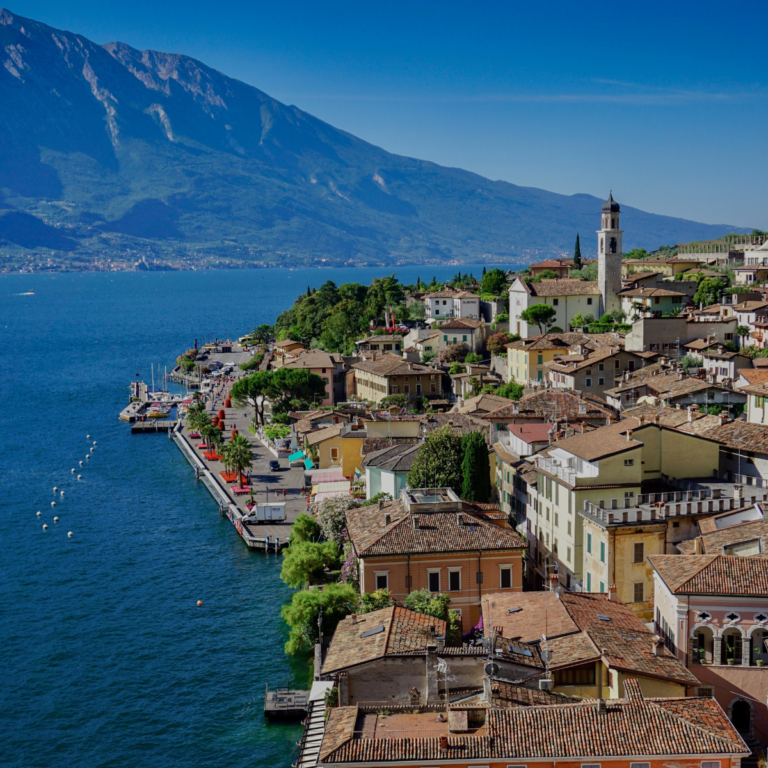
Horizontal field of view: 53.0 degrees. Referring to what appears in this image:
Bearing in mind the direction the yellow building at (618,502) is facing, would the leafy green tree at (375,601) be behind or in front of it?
in front

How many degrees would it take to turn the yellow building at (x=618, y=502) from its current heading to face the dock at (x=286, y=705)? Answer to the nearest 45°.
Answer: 0° — it already faces it

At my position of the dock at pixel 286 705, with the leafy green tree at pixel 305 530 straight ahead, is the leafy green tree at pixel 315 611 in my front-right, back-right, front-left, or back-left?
front-right

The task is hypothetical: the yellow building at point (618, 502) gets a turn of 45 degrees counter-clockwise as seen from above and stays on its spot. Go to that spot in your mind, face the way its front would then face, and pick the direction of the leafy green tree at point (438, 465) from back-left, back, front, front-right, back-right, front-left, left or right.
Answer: back-right

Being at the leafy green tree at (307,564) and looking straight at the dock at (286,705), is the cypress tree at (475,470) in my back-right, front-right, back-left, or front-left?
back-left

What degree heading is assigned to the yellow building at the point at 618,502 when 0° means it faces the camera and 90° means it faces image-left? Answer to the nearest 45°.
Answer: approximately 45°

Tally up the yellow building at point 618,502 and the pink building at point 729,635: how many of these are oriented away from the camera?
0

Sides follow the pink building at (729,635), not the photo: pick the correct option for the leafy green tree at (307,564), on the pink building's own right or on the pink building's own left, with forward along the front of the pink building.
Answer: on the pink building's own right

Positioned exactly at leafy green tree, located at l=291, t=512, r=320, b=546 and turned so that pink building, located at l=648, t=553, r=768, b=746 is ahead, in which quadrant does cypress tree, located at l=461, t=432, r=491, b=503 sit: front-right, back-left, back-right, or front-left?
front-left

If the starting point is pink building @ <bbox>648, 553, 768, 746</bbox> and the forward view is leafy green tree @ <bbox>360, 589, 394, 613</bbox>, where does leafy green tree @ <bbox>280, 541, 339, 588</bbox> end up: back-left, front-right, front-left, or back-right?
front-right

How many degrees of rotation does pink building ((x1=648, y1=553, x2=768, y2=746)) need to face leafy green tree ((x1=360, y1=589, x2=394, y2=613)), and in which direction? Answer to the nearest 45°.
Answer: approximately 90° to its right

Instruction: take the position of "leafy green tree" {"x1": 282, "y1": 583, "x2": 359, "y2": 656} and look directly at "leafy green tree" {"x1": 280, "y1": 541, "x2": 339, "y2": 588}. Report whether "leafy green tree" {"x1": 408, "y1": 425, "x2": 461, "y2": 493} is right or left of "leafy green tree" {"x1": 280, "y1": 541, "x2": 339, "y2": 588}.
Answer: right

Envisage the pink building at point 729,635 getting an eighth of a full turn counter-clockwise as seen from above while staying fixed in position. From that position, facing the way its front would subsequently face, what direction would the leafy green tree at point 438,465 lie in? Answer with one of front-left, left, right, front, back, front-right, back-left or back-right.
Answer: back

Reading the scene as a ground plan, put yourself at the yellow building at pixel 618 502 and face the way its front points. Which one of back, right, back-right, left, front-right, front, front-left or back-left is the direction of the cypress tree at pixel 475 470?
right
